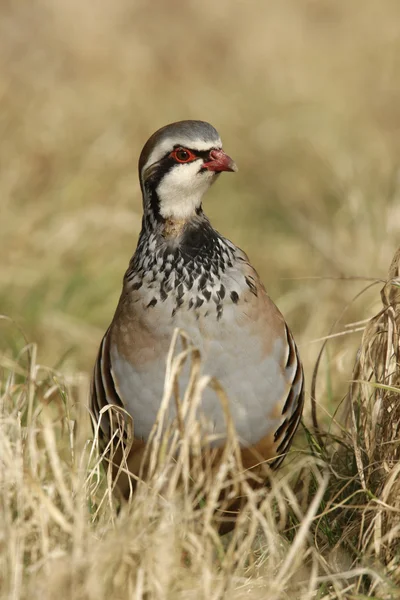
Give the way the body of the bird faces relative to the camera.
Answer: toward the camera
